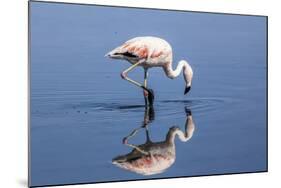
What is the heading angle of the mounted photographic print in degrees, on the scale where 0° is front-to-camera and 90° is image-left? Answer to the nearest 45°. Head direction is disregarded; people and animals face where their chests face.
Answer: approximately 315°
